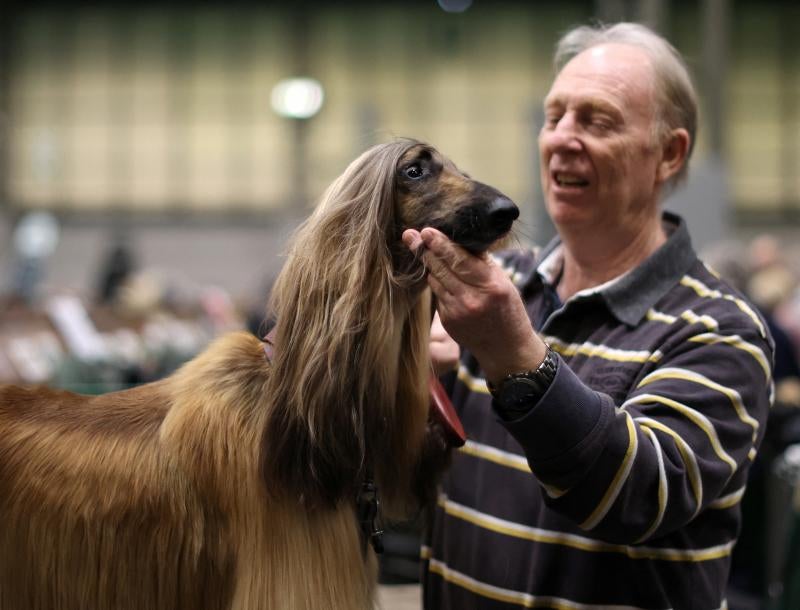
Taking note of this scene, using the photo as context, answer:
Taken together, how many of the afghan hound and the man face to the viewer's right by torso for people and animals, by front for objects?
1

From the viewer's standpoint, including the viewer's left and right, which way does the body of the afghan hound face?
facing to the right of the viewer

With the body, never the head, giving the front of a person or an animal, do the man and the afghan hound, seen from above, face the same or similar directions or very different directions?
very different directions

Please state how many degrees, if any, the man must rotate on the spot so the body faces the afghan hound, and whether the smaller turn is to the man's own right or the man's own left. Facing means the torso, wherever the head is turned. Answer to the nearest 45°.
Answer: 0° — they already face it

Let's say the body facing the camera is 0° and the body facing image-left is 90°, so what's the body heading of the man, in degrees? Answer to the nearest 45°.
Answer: approximately 45°

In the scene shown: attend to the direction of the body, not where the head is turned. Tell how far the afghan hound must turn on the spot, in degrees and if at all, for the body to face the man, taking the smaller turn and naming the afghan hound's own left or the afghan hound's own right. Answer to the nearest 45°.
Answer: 0° — it already faces them
